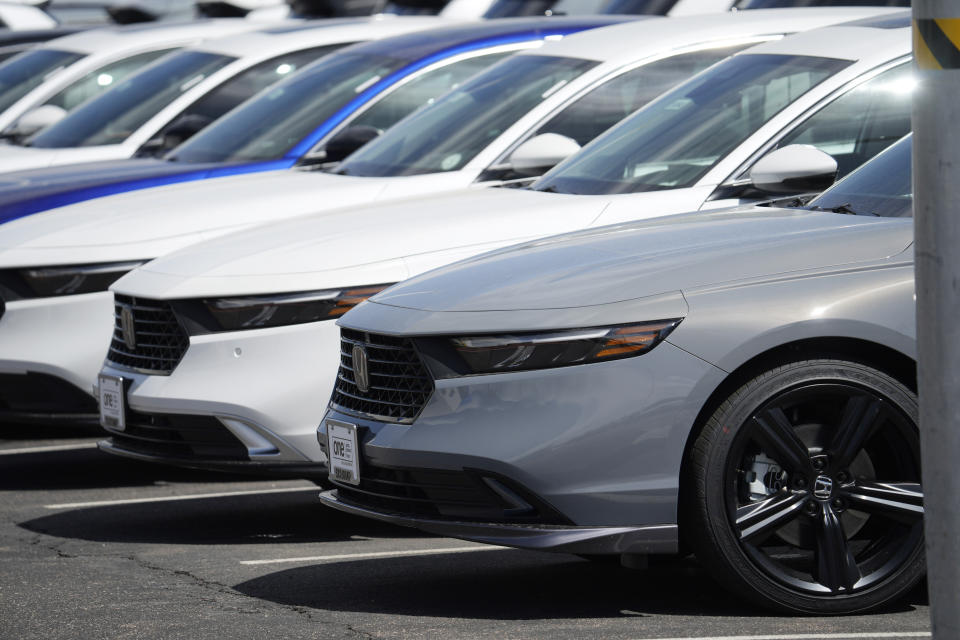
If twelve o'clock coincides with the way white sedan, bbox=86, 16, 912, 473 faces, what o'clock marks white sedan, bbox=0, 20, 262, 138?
white sedan, bbox=0, 20, 262, 138 is roughly at 4 o'clock from white sedan, bbox=86, 16, 912, 473.

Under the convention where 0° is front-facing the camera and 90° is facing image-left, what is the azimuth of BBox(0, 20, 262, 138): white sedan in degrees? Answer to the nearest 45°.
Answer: approximately 45°

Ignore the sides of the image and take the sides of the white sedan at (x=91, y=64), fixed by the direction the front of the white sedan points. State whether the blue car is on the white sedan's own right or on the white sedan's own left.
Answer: on the white sedan's own left

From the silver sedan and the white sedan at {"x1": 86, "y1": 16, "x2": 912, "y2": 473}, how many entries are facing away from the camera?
0

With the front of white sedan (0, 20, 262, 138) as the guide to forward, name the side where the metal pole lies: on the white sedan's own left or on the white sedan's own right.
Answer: on the white sedan's own left

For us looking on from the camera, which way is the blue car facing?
facing the viewer and to the left of the viewer

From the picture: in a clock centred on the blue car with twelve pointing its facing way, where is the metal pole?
The metal pole is roughly at 10 o'clock from the blue car.

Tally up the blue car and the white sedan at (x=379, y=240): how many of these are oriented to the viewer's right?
0
